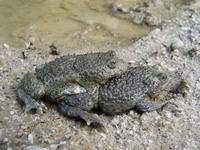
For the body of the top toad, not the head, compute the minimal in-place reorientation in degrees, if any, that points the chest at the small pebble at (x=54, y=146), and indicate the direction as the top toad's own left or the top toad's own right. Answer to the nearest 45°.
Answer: approximately 90° to the top toad's own right

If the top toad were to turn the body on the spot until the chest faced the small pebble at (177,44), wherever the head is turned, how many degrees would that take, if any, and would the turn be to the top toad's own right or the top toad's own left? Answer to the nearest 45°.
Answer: approximately 45° to the top toad's own left

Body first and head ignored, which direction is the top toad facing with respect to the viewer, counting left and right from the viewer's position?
facing to the right of the viewer

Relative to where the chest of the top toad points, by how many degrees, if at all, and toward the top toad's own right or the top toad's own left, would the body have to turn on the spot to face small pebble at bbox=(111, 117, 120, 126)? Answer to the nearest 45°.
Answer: approximately 45° to the top toad's own right
